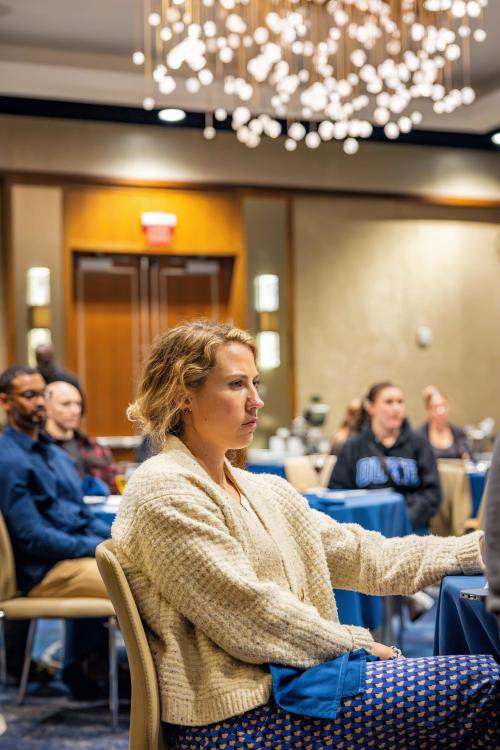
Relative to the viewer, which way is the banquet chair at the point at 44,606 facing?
to the viewer's right

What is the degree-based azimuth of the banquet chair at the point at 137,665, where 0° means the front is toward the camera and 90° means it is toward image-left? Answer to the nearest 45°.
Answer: approximately 270°

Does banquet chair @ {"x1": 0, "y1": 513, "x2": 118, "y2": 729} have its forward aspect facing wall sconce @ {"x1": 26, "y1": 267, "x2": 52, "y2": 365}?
no

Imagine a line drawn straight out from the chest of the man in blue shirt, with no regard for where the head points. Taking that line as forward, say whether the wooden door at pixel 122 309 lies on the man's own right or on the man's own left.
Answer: on the man's own left

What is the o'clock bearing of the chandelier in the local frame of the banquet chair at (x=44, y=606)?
The chandelier is roughly at 10 o'clock from the banquet chair.

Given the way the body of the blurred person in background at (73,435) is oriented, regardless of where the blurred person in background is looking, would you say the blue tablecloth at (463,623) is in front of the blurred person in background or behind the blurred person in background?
in front

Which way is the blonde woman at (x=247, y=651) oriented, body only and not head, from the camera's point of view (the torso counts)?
to the viewer's right

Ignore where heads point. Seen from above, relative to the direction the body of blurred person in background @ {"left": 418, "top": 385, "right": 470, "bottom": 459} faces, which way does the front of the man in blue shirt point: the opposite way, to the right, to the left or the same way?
to the left

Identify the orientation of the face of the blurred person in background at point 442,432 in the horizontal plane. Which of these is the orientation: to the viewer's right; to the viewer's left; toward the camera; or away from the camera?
toward the camera

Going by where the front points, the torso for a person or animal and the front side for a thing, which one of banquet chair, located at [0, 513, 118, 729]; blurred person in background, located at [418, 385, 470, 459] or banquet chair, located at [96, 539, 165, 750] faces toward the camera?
the blurred person in background

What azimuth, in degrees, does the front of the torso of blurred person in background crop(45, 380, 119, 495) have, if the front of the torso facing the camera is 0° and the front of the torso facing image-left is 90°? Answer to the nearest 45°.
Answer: approximately 315°

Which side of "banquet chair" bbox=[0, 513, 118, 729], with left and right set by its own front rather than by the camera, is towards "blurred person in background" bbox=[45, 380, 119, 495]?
left

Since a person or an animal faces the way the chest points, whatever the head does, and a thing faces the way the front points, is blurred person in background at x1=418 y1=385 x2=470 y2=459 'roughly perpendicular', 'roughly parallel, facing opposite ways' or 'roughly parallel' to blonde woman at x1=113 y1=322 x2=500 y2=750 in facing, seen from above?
roughly perpendicular

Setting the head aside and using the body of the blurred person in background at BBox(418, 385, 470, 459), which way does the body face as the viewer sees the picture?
toward the camera

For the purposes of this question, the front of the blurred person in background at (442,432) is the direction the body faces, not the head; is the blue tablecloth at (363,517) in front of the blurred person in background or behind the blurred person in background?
in front

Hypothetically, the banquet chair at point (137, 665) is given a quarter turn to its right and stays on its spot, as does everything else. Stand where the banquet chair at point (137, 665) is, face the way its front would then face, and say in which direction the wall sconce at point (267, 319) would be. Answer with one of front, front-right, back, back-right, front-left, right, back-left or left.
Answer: back

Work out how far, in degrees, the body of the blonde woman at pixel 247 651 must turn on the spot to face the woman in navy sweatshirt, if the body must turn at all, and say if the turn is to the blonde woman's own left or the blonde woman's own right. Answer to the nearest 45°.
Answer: approximately 90° to the blonde woman's own left

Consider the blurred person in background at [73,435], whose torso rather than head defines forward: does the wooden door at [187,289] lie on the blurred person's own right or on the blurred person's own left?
on the blurred person's own left

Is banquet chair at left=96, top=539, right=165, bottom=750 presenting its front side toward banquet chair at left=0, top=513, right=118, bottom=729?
no

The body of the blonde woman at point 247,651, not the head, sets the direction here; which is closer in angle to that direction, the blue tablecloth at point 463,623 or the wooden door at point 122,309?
the blue tablecloth

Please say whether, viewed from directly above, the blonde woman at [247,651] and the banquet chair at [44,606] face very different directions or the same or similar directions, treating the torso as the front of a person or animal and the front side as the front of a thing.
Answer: same or similar directions
